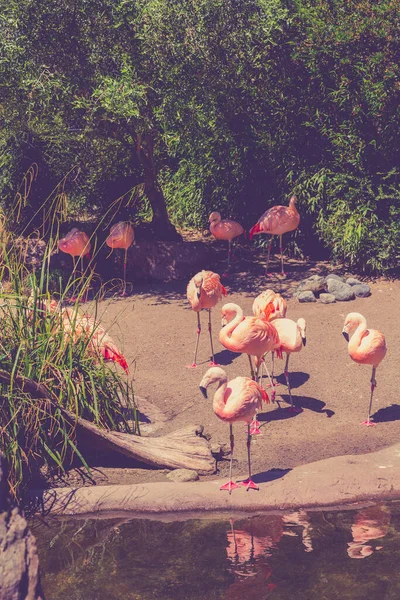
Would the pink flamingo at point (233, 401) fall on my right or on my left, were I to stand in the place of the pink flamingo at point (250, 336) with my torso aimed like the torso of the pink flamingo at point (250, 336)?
on my left

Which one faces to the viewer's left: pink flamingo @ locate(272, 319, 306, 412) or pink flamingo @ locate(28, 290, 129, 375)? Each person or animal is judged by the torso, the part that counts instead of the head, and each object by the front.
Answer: pink flamingo @ locate(28, 290, 129, 375)

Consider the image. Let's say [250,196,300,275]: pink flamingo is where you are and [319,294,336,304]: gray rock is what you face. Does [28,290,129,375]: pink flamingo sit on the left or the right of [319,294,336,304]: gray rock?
right

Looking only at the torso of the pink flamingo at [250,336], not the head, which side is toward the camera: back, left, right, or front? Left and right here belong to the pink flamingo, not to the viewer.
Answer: left

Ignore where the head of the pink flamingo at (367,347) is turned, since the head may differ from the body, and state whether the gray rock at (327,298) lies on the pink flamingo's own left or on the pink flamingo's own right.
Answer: on the pink flamingo's own right

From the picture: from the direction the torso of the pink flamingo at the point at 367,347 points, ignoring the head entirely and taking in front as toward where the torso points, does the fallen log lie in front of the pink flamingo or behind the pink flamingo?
in front

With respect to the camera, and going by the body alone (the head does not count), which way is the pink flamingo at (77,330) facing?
to the viewer's left

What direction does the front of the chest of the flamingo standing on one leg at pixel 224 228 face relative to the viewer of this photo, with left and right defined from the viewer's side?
facing to the left of the viewer

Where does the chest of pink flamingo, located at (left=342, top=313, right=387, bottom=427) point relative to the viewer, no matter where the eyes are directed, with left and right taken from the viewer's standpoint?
facing the viewer and to the left of the viewer

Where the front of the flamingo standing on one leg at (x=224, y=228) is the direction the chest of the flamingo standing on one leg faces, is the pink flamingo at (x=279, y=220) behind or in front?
behind

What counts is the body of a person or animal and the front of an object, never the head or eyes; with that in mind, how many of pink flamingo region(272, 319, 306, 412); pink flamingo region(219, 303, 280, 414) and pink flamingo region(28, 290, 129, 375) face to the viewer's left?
2

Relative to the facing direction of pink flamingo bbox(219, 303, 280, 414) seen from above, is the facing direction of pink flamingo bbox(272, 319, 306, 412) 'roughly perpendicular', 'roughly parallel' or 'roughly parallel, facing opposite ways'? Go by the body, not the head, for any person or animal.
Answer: roughly parallel, facing opposite ways

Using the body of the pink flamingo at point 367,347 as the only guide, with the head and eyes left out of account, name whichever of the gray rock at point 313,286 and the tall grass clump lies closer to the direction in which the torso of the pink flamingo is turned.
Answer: the tall grass clump

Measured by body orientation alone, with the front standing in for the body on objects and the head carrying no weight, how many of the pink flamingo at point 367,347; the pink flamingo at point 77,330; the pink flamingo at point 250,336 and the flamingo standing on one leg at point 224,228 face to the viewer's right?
0

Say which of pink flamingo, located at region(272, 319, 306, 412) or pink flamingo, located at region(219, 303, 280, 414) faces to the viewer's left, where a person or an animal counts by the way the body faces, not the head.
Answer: pink flamingo, located at region(219, 303, 280, 414)

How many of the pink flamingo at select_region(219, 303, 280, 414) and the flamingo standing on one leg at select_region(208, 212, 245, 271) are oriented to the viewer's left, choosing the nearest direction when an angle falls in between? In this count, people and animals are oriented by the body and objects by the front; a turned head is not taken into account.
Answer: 2

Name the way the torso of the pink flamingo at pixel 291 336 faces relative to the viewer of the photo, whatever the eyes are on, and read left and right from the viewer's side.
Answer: facing to the right of the viewer
